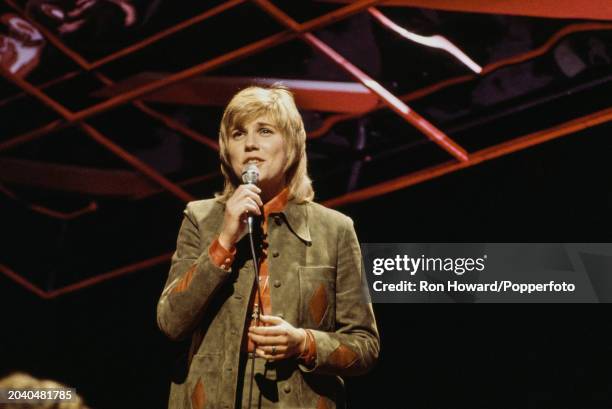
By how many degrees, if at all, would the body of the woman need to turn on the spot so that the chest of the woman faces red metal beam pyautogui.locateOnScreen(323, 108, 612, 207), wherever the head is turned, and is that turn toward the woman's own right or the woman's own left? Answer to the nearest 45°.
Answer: approximately 135° to the woman's own left

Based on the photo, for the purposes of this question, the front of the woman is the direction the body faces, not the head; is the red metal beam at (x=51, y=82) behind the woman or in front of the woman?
behind

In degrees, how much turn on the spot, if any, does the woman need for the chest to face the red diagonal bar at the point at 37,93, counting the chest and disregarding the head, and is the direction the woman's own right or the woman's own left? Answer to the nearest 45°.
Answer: approximately 135° to the woman's own right

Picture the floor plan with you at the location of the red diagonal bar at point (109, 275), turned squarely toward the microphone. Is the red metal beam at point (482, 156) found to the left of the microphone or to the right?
left

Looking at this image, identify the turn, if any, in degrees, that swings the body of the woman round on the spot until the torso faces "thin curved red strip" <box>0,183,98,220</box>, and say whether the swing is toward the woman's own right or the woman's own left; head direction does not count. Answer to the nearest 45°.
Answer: approximately 135° to the woman's own right

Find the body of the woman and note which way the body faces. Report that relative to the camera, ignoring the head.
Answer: toward the camera
